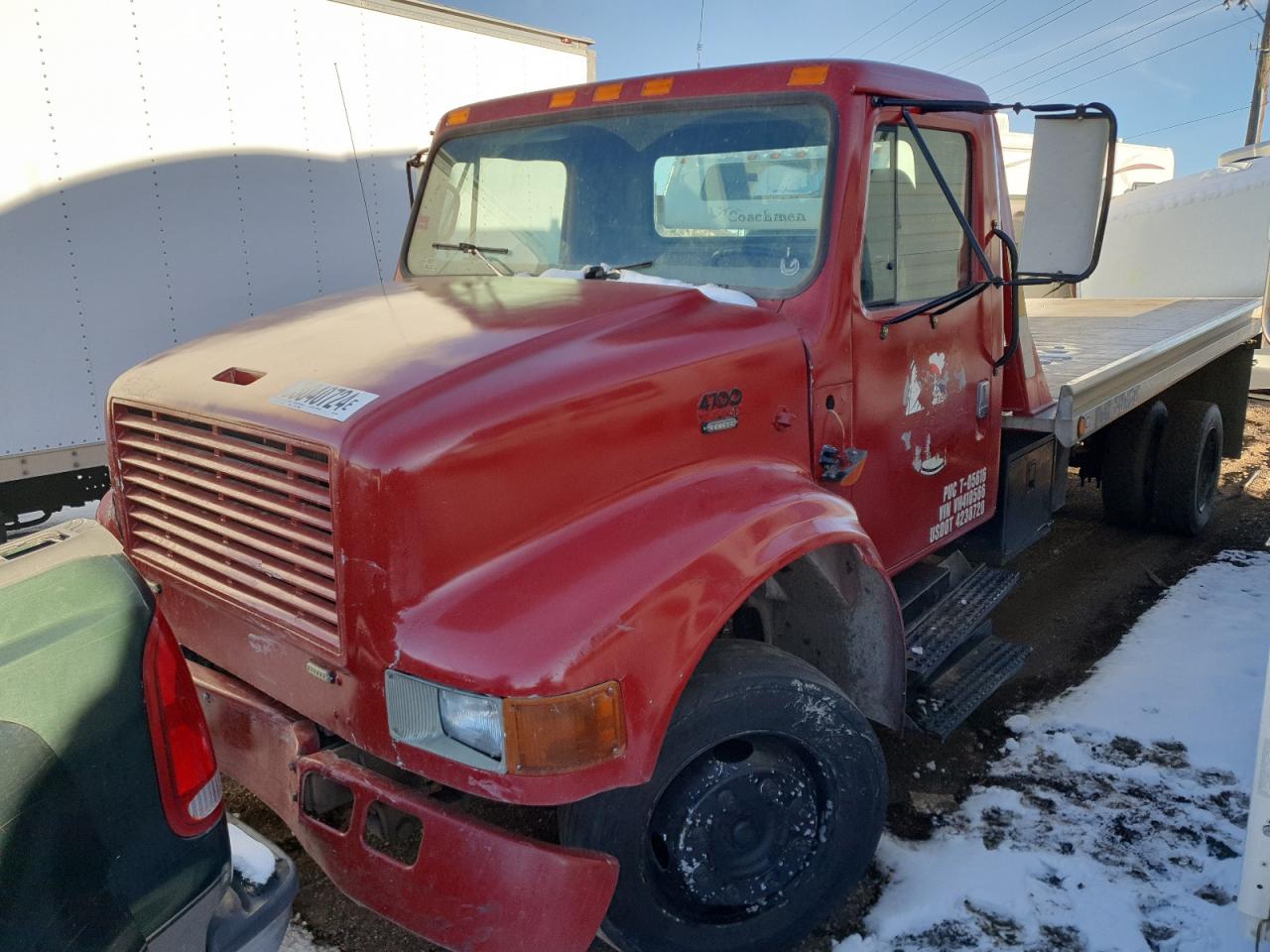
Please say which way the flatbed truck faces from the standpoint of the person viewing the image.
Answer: facing the viewer and to the left of the viewer

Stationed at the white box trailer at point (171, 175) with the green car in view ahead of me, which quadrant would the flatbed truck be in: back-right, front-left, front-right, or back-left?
front-left

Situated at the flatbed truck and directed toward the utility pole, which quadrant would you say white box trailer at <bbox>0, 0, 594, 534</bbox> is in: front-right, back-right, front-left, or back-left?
front-left

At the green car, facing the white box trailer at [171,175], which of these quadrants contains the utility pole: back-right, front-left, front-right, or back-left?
front-right

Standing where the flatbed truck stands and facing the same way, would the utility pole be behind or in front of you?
behind

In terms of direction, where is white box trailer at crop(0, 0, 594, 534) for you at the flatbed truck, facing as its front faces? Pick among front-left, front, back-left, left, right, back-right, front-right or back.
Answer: right

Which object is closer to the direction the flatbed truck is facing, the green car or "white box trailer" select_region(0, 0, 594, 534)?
the green car
